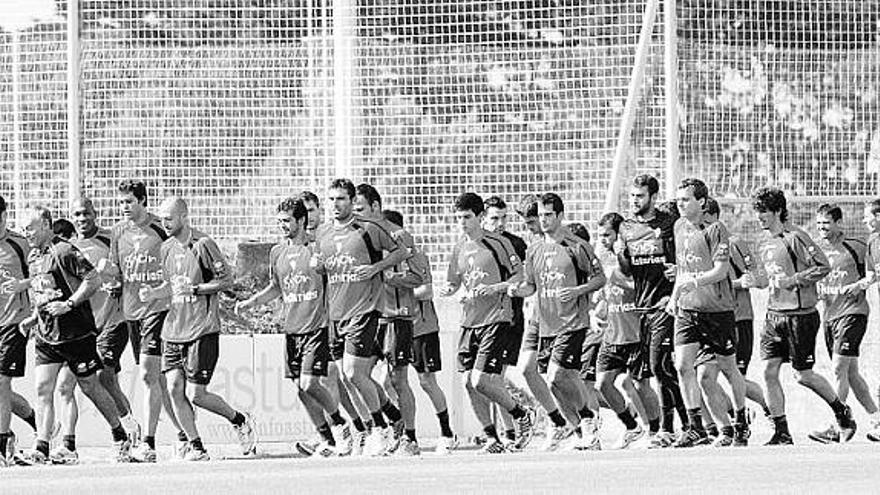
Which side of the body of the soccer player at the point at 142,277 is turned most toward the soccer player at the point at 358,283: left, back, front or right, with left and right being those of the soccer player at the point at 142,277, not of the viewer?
left

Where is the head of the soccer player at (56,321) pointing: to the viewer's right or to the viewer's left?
to the viewer's left
